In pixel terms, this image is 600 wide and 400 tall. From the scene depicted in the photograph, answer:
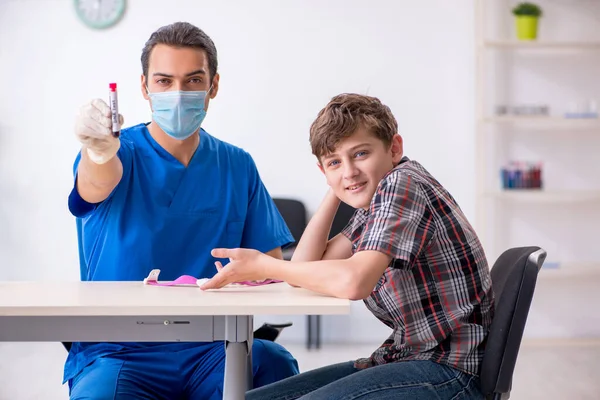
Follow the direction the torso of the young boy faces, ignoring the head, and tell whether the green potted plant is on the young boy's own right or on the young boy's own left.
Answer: on the young boy's own right

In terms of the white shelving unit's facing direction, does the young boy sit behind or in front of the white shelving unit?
in front

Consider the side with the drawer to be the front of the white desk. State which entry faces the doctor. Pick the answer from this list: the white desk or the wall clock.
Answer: the wall clock

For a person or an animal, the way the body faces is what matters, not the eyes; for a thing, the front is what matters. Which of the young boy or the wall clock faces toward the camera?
the wall clock

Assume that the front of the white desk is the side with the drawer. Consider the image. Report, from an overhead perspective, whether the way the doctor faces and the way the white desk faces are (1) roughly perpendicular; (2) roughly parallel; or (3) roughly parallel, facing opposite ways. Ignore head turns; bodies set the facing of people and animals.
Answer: roughly parallel

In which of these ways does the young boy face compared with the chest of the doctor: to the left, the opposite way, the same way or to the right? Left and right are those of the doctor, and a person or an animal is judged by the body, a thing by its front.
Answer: to the right

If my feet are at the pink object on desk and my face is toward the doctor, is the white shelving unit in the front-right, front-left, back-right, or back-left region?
front-right

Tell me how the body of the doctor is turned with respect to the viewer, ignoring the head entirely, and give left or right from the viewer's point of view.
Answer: facing the viewer

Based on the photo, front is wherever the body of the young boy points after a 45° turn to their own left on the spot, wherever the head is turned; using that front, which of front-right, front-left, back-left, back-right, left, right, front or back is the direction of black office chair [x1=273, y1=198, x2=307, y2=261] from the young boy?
back-right

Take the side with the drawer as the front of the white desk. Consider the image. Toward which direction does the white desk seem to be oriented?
toward the camera

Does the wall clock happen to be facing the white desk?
yes

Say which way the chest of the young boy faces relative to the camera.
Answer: to the viewer's left

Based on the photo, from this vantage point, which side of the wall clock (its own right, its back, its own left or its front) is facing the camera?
front
